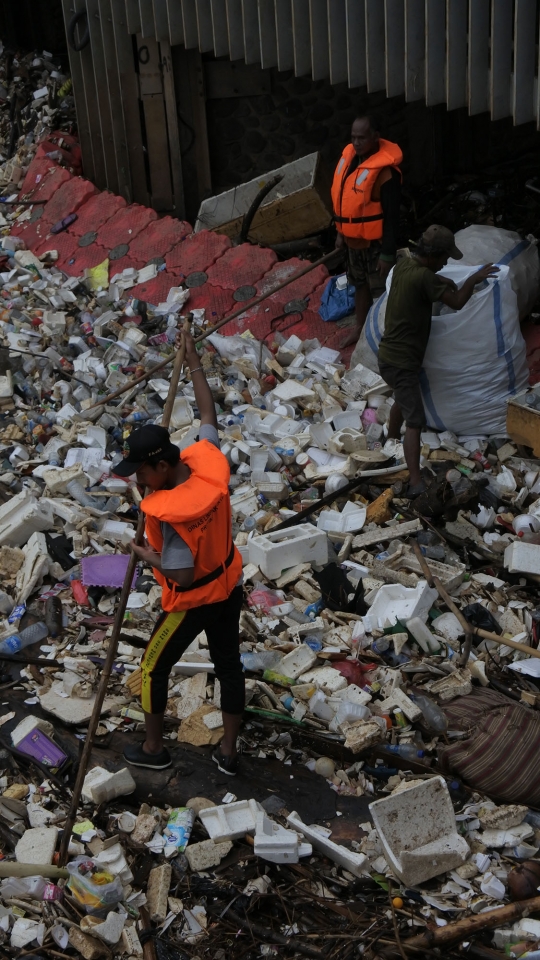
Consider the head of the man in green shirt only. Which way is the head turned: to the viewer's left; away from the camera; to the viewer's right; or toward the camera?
to the viewer's right

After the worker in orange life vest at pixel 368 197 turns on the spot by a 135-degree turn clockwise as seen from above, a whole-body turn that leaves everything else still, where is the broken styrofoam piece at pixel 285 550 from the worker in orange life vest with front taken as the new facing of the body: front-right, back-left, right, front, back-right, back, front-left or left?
back

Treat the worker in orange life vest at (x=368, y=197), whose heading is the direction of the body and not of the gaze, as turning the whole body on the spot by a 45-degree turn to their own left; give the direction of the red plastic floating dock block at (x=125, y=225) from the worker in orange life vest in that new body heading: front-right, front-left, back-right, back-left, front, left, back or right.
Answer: back-right

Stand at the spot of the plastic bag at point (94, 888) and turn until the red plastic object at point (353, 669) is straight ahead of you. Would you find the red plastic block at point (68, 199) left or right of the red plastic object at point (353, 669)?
left

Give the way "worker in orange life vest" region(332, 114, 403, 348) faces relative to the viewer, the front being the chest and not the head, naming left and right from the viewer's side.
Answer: facing the viewer and to the left of the viewer

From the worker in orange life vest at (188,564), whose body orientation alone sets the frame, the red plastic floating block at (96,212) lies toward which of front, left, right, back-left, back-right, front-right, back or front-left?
front-right

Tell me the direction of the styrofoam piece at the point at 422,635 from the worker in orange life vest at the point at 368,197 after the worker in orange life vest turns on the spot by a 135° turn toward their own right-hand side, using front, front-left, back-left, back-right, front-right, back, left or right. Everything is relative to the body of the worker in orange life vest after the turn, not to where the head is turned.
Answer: back

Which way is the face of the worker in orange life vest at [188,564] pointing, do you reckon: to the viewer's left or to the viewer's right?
to the viewer's left

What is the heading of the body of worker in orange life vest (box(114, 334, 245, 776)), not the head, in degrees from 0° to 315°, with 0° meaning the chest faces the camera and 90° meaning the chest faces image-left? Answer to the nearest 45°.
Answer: approximately 135°

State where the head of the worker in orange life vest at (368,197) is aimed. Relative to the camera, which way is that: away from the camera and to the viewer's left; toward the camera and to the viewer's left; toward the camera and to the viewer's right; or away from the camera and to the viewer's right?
toward the camera and to the viewer's left

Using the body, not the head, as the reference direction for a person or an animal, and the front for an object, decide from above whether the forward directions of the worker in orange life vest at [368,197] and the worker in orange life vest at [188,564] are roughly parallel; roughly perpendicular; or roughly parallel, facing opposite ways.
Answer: roughly perpendicular

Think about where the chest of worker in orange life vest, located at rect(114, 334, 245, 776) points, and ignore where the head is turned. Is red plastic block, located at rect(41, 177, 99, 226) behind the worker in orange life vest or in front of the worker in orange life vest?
in front

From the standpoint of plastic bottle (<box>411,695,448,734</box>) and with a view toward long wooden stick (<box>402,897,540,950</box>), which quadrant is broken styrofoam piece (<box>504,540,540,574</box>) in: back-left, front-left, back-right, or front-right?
back-left

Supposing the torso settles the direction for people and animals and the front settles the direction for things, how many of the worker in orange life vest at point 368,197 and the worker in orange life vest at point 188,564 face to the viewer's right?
0
